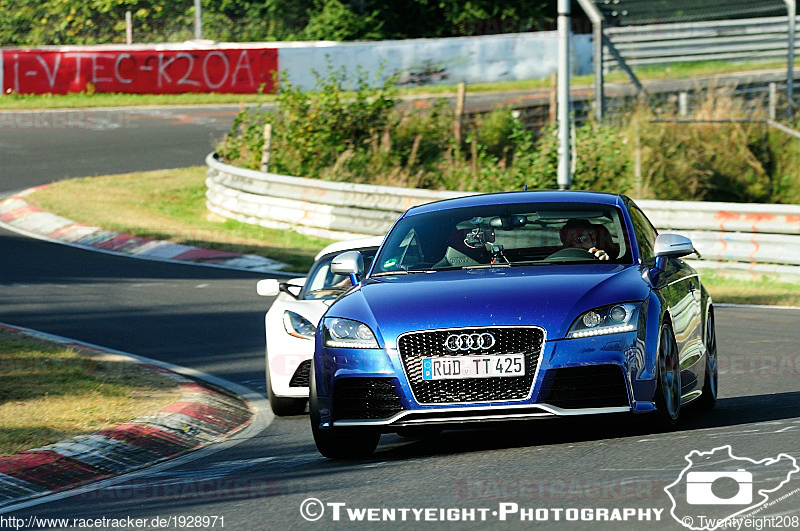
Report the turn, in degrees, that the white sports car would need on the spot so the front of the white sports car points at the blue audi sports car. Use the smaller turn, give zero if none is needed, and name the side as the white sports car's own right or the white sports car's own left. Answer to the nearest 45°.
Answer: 0° — it already faces it

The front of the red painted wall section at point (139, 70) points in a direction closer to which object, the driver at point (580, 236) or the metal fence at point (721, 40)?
the driver

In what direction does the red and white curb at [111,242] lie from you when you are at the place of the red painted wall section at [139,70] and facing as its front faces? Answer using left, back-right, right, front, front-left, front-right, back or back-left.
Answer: front

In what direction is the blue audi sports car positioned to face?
toward the camera

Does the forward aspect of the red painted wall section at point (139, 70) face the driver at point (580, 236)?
yes

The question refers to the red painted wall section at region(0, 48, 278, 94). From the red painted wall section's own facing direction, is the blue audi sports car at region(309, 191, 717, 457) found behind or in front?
in front

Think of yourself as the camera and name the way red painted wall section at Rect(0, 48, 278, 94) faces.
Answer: facing the viewer

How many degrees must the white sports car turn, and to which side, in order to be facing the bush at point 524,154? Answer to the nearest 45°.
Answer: approximately 180°

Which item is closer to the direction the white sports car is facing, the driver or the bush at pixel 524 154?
the driver

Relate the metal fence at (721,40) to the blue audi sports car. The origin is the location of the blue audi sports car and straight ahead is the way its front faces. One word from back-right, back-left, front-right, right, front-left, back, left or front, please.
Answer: back

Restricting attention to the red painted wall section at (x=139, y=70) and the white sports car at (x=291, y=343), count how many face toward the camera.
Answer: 2

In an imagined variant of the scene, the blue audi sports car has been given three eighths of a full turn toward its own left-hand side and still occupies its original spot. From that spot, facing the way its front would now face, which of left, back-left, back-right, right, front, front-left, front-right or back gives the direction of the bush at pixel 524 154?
front-left

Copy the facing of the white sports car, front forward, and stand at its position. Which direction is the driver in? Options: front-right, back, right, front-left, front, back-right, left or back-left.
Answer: front-left
